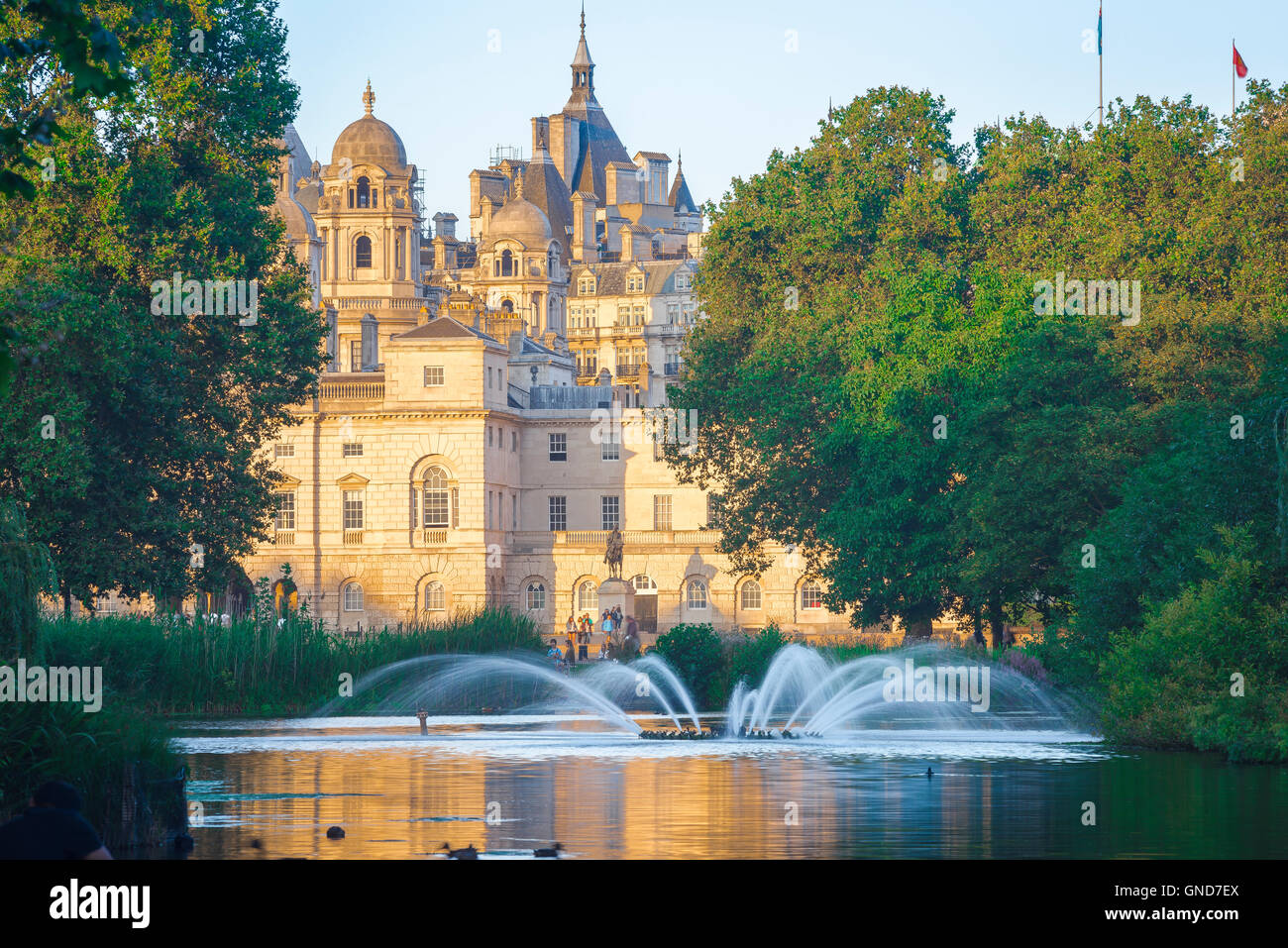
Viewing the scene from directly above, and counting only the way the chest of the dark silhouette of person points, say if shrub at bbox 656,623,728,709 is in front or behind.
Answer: in front

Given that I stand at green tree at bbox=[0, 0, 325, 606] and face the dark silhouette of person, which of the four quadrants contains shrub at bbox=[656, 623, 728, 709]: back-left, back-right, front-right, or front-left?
front-left

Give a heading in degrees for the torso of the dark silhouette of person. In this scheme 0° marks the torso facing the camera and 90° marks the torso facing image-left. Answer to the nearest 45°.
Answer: approximately 180°

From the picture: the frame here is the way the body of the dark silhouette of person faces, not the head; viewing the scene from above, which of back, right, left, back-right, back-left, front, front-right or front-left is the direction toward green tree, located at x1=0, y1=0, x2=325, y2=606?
front

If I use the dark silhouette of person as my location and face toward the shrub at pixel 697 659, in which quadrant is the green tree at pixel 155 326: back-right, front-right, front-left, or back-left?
front-left
